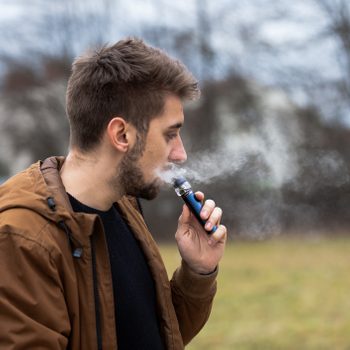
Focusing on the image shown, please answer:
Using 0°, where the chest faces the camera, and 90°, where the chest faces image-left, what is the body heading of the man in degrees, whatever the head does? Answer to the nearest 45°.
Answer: approximately 315°

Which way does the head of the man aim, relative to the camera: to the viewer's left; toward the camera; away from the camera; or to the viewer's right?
to the viewer's right
